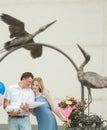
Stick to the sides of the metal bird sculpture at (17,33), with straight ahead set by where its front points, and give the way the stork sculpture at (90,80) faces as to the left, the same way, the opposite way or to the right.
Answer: the opposite way

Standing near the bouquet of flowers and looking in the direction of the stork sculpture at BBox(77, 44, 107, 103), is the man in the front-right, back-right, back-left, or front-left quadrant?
back-left

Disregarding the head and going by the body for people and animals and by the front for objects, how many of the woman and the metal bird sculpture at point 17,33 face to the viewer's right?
1

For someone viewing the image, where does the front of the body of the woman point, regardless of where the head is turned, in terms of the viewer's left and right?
facing the viewer and to the left of the viewer

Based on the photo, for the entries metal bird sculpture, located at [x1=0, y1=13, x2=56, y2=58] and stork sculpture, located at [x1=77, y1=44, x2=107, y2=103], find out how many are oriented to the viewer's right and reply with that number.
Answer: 1

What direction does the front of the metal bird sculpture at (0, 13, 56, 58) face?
to the viewer's right

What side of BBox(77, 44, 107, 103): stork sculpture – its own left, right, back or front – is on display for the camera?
left

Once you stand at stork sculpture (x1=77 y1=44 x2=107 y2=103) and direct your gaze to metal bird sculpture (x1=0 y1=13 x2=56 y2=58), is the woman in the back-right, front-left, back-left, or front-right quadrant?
front-left

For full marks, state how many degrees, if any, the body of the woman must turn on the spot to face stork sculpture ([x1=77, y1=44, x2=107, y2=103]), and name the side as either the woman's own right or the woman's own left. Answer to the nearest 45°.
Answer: approximately 135° to the woman's own left

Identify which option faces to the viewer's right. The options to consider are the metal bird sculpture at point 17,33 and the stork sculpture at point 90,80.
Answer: the metal bird sculpture
